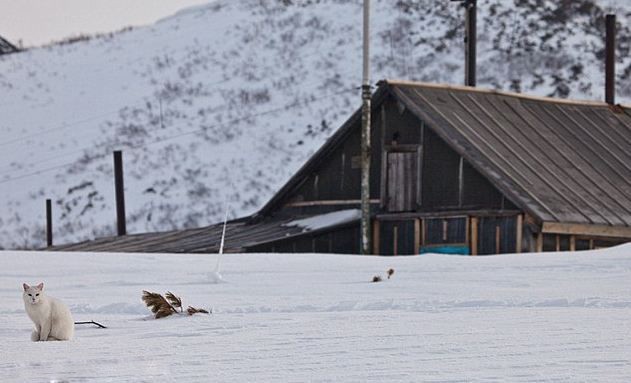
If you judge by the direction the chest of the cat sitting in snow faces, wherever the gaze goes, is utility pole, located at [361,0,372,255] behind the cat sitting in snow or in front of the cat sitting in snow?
behind

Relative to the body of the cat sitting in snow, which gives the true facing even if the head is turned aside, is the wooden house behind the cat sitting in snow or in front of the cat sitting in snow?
behind

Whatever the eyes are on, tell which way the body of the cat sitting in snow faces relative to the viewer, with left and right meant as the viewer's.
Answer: facing the viewer and to the left of the viewer

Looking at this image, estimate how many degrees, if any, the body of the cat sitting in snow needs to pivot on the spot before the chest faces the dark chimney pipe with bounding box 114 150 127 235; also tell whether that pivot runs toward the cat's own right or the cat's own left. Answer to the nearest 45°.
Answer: approximately 135° to the cat's own right
